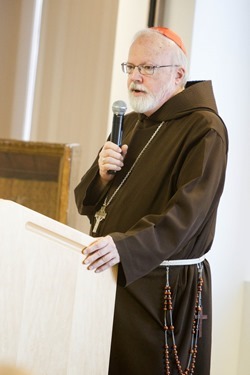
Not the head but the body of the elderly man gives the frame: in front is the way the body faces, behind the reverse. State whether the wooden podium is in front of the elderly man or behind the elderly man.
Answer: in front

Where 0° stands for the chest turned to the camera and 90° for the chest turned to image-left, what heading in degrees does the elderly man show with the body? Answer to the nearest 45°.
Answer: approximately 45°
